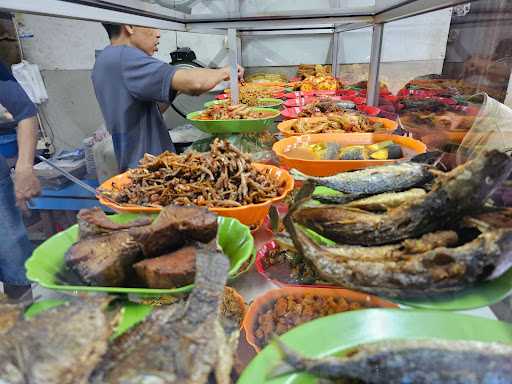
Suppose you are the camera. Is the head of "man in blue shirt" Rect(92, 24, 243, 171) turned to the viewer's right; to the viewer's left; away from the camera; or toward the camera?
to the viewer's right

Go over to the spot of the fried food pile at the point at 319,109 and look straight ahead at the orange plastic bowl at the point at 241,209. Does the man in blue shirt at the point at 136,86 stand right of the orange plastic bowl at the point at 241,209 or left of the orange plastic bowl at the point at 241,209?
right

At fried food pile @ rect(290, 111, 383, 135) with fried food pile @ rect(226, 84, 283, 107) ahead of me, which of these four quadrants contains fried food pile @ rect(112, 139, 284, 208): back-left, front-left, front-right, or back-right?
back-left
